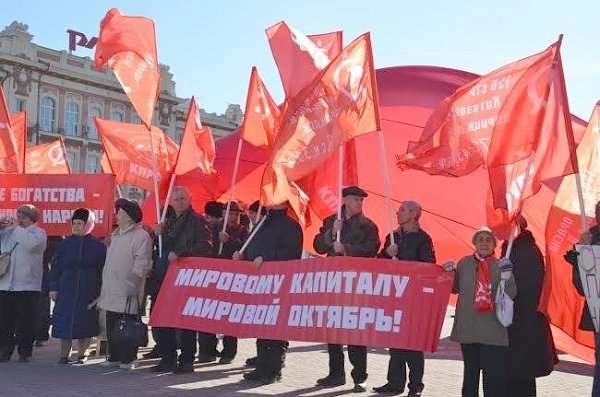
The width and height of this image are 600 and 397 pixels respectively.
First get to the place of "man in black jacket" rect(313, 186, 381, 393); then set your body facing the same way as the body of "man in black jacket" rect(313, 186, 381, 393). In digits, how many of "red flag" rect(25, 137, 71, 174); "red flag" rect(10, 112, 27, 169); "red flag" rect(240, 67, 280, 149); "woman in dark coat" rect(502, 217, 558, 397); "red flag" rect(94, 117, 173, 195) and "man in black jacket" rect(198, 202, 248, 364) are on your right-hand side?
5

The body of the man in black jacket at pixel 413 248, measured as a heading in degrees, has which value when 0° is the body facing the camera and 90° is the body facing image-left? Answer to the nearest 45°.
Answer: approximately 45°

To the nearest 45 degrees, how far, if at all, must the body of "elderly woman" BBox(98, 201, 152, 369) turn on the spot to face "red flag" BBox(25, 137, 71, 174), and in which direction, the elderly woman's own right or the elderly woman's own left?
approximately 135° to the elderly woman's own right

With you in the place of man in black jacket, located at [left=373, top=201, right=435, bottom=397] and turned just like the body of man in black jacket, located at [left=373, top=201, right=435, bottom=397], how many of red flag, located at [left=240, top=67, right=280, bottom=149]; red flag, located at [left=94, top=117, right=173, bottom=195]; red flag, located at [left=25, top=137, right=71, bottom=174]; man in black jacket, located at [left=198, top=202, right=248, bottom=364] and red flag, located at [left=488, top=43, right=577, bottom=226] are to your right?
4
